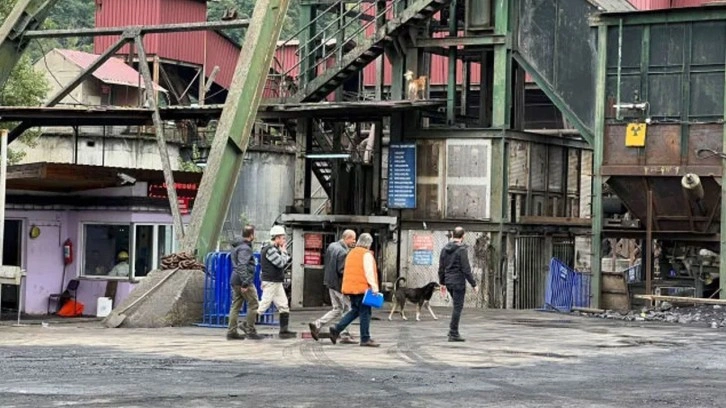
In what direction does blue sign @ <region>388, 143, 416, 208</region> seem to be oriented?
toward the camera

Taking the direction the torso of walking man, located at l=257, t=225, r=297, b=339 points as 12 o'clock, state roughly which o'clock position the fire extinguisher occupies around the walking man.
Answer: The fire extinguisher is roughly at 8 o'clock from the walking man.

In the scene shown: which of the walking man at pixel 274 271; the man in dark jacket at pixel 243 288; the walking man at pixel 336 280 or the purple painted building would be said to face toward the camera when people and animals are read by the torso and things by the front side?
the purple painted building

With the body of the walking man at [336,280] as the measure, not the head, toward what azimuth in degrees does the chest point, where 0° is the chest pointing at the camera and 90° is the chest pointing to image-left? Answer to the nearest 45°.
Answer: approximately 270°

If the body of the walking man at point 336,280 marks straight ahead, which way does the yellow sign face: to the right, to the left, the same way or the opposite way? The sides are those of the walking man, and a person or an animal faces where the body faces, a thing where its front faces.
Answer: to the right

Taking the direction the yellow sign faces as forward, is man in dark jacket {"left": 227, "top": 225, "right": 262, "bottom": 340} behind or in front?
in front

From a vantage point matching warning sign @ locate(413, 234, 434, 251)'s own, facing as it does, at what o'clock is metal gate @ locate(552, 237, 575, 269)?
The metal gate is roughly at 8 o'clock from the warning sign.

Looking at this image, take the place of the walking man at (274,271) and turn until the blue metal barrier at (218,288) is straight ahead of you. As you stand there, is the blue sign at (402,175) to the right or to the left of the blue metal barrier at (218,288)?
right

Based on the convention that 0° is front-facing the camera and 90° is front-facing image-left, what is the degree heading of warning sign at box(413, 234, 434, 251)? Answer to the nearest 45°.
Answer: approximately 0°

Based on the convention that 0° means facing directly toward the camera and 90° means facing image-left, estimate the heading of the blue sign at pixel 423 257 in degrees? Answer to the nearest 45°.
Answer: approximately 0°

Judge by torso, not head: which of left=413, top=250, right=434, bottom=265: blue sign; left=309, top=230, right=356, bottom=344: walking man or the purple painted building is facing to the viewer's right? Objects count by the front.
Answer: the walking man

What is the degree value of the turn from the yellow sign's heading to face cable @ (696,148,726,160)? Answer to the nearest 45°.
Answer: approximately 90° to its left
